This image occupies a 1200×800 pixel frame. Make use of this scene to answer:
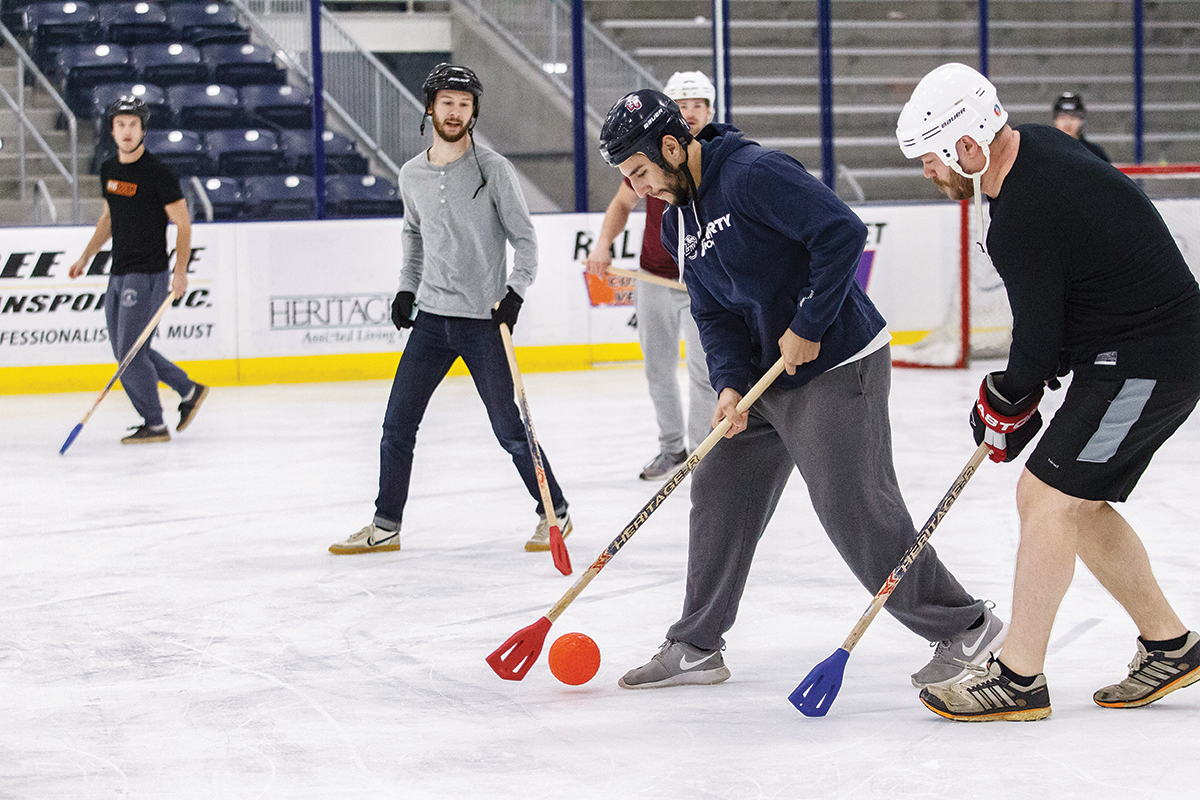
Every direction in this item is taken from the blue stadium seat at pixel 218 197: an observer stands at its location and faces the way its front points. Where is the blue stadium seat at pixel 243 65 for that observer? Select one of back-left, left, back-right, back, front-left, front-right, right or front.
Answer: back-left

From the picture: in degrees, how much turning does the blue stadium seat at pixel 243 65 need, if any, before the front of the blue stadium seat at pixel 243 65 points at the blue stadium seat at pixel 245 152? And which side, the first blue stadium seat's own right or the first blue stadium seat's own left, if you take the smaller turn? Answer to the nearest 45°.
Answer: approximately 45° to the first blue stadium seat's own right

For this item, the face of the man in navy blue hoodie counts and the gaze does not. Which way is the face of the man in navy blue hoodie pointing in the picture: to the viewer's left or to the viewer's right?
to the viewer's left

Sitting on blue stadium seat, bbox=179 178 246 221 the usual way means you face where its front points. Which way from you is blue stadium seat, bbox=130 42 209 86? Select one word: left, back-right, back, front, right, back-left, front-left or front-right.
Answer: back-left

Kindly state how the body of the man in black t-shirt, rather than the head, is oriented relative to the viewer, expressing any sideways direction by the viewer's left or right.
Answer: facing the viewer and to the left of the viewer

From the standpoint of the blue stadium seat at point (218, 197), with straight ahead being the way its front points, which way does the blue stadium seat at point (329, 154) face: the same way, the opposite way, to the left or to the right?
the same way

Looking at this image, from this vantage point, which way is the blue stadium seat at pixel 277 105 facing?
toward the camera

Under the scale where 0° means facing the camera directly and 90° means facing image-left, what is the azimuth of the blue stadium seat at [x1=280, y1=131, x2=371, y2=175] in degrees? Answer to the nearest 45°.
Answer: approximately 315°

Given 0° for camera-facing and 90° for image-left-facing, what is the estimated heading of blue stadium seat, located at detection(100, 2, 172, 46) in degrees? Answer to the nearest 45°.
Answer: approximately 315°

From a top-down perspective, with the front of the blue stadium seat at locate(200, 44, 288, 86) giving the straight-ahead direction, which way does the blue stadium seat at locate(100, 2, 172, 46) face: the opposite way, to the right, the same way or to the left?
the same way

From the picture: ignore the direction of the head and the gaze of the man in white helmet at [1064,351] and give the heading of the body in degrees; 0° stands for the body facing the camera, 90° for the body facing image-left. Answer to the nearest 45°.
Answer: approximately 90°

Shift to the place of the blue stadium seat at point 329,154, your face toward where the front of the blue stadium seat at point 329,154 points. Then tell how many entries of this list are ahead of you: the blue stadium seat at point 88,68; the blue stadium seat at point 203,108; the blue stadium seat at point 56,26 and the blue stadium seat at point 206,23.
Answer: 0

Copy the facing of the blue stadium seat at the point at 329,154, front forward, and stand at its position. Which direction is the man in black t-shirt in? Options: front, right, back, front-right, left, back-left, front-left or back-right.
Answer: front-right

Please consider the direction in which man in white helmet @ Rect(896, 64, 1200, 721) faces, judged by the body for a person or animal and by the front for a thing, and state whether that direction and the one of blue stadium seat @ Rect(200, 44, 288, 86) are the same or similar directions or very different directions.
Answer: very different directions

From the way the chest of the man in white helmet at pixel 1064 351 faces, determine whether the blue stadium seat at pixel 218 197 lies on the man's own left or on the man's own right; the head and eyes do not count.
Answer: on the man's own right

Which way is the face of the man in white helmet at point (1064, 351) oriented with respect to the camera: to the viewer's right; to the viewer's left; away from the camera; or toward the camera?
to the viewer's left
